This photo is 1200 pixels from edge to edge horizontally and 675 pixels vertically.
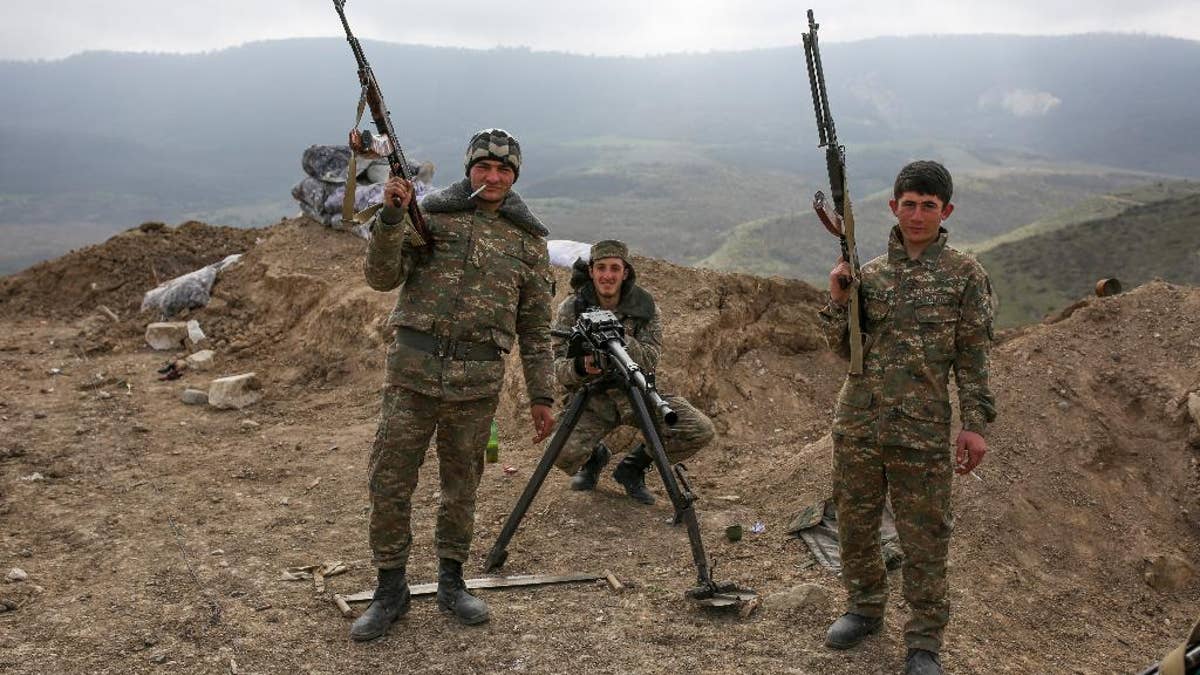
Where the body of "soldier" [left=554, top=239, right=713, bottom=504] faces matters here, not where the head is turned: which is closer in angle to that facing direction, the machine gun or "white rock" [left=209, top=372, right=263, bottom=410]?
the machine gun

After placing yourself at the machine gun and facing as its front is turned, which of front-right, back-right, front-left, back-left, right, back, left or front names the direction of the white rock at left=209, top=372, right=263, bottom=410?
back

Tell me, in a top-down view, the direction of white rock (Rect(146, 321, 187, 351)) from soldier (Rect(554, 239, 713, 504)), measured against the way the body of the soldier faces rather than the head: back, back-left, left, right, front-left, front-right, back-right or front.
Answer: back-right

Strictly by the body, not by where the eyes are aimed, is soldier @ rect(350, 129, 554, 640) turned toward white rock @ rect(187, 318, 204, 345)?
no

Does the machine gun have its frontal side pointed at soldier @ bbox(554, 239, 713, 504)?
no

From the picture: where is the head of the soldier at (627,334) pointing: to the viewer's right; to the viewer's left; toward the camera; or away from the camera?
toward the camera

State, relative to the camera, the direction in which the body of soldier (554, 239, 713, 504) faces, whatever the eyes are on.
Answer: toward the camera

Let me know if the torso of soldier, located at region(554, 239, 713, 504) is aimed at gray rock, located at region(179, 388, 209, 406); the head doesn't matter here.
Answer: no

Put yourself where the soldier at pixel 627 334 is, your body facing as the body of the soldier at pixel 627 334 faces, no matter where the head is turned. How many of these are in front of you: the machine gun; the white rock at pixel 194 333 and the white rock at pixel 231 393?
1

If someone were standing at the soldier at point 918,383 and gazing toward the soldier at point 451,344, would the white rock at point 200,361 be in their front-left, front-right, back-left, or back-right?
front-right

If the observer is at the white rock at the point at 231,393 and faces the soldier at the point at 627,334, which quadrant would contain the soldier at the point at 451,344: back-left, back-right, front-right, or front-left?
front-right

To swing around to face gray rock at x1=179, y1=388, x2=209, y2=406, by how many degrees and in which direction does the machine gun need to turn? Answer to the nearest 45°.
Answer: approximately 180°

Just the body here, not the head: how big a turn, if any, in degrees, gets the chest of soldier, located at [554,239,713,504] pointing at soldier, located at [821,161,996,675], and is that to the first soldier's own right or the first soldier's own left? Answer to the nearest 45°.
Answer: approximately 45° to the first soldier's own left

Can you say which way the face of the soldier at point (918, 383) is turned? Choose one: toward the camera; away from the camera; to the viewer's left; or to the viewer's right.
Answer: toward the camera

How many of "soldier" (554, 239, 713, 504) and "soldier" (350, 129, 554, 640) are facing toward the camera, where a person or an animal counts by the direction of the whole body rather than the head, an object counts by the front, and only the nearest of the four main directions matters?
2

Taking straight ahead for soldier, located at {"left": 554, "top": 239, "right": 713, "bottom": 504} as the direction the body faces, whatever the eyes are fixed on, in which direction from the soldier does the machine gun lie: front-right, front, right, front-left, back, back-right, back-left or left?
front

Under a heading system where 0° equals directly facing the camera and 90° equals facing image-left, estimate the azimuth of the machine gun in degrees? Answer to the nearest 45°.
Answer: approximately 315°

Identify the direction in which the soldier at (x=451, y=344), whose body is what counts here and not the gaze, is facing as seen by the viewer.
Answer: toward the camera
